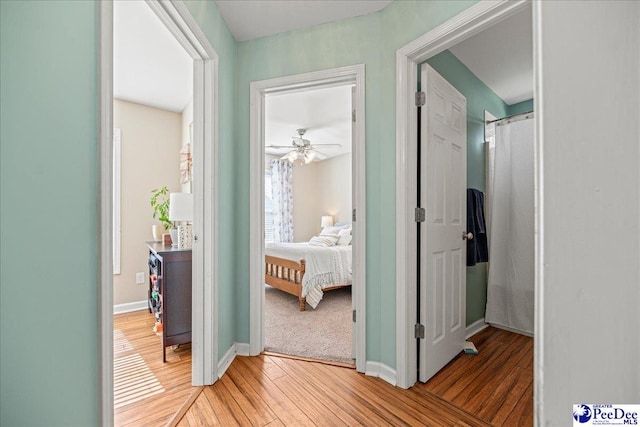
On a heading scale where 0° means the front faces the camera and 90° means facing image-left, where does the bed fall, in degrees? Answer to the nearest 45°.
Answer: approximately 45°

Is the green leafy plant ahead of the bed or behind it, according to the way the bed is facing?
ahead

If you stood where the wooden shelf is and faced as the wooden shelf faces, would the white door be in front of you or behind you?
behind

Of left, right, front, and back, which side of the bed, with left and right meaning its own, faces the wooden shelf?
front

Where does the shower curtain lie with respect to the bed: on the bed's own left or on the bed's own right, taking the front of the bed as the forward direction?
on the bed's own left

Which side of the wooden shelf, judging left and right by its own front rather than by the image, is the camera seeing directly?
left

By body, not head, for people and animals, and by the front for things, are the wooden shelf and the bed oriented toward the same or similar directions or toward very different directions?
same or similar directions
